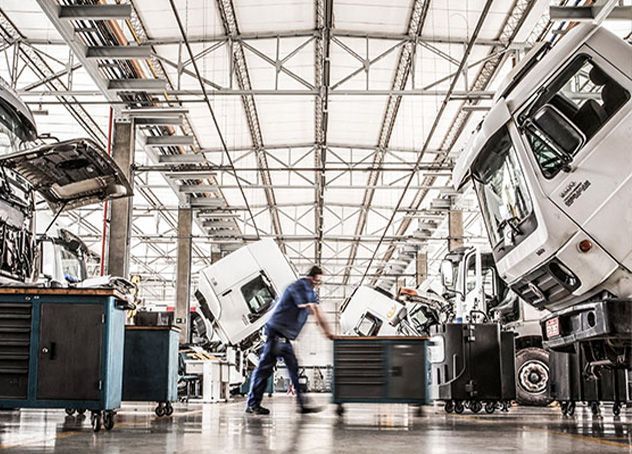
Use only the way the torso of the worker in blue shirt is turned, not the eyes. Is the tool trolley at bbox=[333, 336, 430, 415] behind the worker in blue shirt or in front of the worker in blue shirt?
in front

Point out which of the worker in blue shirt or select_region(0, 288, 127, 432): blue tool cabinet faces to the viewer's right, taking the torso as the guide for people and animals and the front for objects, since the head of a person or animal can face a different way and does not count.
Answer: the worker in blue shirt

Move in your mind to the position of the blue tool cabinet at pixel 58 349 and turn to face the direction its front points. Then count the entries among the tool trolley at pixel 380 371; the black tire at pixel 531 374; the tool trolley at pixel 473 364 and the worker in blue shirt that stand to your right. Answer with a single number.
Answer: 0

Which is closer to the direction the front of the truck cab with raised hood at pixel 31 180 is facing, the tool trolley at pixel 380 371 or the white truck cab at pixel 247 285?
the tool trolley

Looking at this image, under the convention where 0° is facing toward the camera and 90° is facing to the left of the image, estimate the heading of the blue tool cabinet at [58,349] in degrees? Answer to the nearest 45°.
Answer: approximately 0°

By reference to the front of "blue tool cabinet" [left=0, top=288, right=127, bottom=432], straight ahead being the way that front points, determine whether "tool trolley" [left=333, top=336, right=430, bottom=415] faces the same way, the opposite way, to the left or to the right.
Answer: the same way

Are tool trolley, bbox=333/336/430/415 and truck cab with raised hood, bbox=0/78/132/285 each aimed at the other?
no

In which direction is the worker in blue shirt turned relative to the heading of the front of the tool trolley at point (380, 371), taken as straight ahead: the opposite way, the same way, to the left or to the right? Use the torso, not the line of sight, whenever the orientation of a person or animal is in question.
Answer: to the left

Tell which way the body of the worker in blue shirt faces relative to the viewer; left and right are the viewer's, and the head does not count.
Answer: facing to the right of the viewer

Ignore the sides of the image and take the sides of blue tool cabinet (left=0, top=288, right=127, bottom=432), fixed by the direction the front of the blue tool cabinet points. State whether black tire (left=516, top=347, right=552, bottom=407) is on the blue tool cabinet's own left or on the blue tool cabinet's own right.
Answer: on the blue tool cabinet's own left

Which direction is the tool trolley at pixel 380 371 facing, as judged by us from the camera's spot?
facing the viewer

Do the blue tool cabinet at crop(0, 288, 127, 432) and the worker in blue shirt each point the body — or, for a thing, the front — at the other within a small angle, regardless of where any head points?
no

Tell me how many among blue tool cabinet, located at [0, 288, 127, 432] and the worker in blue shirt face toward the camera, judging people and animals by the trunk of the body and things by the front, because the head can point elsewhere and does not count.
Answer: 1

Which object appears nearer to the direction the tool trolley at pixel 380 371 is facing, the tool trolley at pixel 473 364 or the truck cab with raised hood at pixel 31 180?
the truck cab with raised hood

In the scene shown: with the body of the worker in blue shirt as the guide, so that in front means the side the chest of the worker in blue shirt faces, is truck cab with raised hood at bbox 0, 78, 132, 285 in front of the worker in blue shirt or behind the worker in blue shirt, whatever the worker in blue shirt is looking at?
behind

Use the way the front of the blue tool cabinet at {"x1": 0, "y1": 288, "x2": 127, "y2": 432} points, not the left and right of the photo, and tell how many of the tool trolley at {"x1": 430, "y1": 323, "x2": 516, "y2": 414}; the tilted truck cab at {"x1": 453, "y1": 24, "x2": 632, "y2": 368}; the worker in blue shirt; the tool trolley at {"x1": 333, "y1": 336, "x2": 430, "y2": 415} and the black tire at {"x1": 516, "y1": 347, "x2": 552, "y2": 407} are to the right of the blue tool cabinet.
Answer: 0

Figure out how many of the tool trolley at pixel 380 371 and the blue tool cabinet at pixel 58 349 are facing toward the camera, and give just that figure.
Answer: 2

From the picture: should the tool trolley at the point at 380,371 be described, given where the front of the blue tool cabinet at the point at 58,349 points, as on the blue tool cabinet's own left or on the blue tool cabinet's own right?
on the blue tool cabinet's own left

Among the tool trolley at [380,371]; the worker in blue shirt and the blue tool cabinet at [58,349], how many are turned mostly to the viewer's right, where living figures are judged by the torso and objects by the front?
1

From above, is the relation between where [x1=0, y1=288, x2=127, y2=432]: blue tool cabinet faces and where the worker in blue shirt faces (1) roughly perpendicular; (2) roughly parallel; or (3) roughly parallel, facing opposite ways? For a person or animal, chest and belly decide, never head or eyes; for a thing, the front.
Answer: roughly perpendicular
